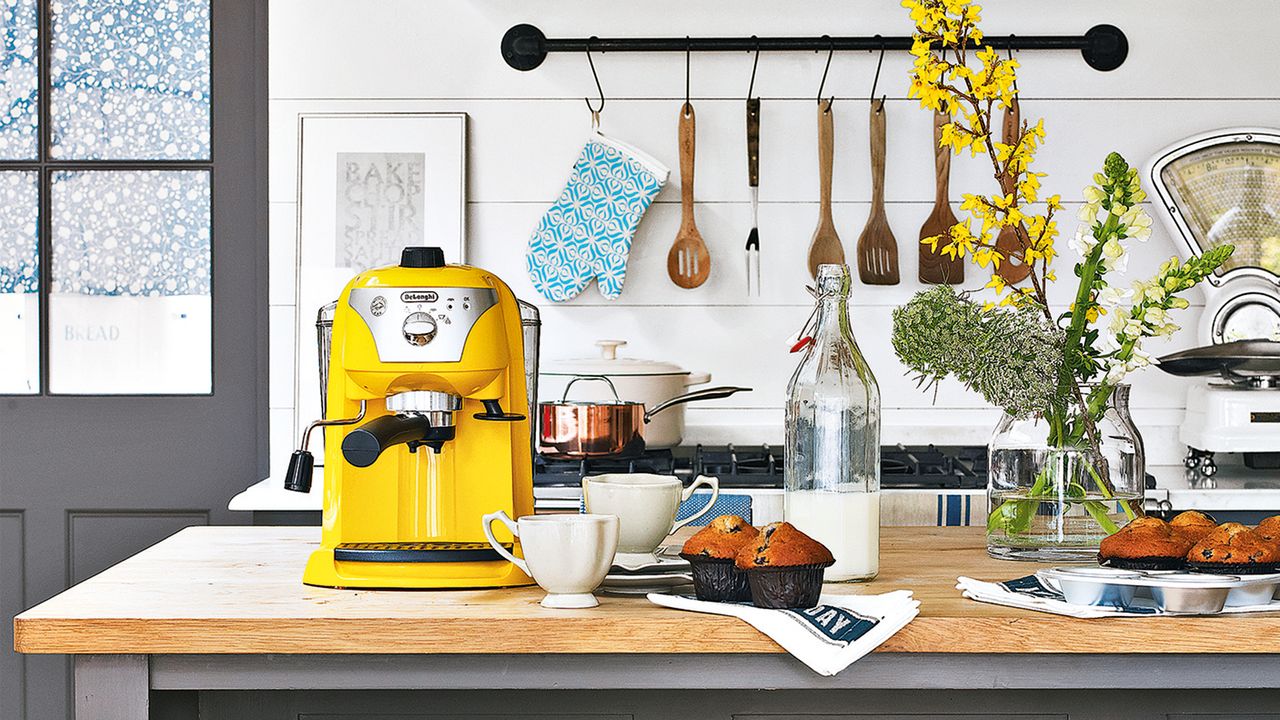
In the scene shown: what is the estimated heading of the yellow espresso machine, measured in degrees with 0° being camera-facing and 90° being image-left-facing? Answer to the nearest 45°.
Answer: approximately 0°

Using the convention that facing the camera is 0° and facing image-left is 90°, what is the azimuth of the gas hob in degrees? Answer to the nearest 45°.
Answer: approximately 0°

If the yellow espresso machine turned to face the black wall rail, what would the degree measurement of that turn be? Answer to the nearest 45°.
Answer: approximately 135° to its left

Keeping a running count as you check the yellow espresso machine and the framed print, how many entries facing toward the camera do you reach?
2

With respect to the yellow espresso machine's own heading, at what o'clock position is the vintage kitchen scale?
The vintage kitchen scale is roughly at 8 o'clock from the yellow espresso machine.

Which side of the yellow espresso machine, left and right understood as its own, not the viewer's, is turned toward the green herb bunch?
left
